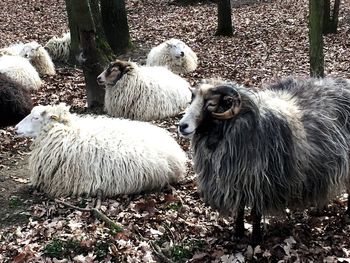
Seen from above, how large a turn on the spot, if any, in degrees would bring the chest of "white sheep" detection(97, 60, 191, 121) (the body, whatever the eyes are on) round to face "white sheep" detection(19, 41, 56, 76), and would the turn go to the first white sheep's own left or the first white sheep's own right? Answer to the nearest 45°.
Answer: approximately 45° to the first white sheep's own right

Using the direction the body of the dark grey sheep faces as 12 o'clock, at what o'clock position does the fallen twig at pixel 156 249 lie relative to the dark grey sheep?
The fallen twig is roughly at 1 o'clock from the dark grey sheep.

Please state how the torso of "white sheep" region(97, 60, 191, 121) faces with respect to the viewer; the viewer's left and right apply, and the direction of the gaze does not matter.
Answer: facing to the left of the viewer

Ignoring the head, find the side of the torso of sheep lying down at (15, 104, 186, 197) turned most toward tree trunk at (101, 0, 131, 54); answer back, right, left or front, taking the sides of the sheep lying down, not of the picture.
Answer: right

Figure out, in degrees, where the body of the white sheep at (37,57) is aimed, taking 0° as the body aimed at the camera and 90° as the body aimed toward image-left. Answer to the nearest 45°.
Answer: approximately 45°

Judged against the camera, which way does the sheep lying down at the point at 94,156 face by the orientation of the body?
to the viewer's left

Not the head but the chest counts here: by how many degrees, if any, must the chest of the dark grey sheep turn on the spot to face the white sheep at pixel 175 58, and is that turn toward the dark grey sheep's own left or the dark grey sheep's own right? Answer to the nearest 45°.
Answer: approximately 135° to the dark grey sheep's own right

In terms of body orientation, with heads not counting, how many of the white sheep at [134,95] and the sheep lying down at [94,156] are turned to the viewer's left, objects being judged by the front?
2

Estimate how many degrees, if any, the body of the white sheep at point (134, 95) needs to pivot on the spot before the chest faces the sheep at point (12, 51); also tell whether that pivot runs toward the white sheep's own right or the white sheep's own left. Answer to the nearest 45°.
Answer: approximately 45° to the white sheep's own right
